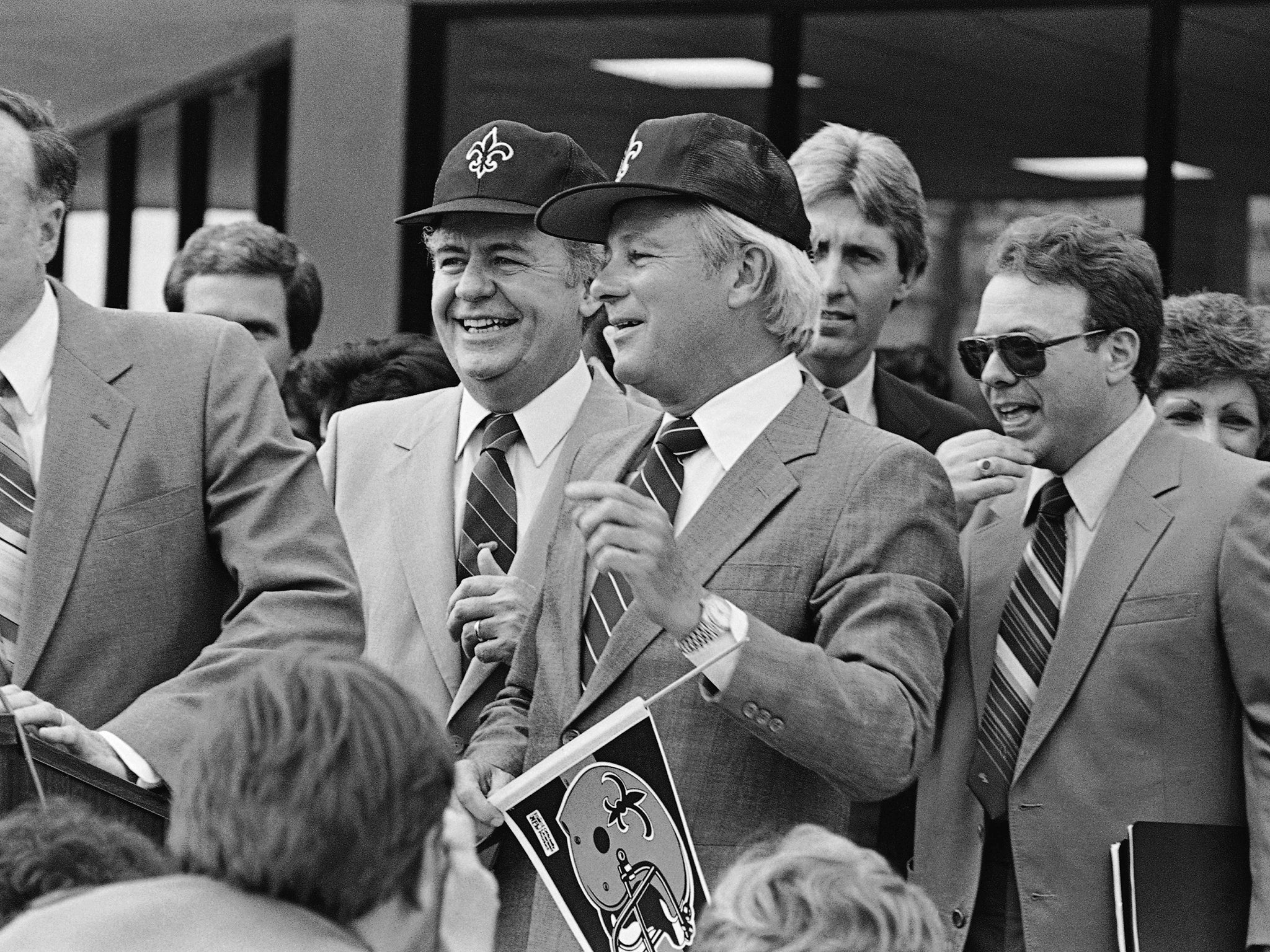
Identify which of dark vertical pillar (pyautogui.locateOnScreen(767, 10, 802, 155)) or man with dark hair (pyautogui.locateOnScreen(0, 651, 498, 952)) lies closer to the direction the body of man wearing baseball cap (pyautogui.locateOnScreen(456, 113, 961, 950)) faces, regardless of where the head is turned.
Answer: the man with dark hair

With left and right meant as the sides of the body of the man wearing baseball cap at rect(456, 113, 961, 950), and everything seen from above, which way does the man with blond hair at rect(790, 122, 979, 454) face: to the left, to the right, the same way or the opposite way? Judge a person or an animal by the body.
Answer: the same way

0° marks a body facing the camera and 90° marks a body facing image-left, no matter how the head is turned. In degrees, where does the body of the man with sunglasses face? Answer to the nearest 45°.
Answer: approximately 45°

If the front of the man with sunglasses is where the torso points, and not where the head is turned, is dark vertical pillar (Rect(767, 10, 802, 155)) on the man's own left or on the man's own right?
on the man's own right

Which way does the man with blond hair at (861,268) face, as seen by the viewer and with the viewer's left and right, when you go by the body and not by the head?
facing the viewer and to the left of the viewer

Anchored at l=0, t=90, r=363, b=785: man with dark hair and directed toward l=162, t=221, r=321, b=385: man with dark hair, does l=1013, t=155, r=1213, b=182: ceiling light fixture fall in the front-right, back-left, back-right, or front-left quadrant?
front-right

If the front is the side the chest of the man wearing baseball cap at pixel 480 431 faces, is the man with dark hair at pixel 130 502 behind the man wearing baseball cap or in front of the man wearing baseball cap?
in front

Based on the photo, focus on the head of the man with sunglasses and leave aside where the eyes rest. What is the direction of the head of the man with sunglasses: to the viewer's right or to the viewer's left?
to the viewer's left

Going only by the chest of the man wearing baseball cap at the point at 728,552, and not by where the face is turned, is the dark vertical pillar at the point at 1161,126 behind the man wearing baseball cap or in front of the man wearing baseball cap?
behind

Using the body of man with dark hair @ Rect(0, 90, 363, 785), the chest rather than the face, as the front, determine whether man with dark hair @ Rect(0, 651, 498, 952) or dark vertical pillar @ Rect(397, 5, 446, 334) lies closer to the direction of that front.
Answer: the man with dark hair

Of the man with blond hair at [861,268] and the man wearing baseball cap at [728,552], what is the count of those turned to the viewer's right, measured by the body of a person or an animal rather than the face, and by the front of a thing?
0
